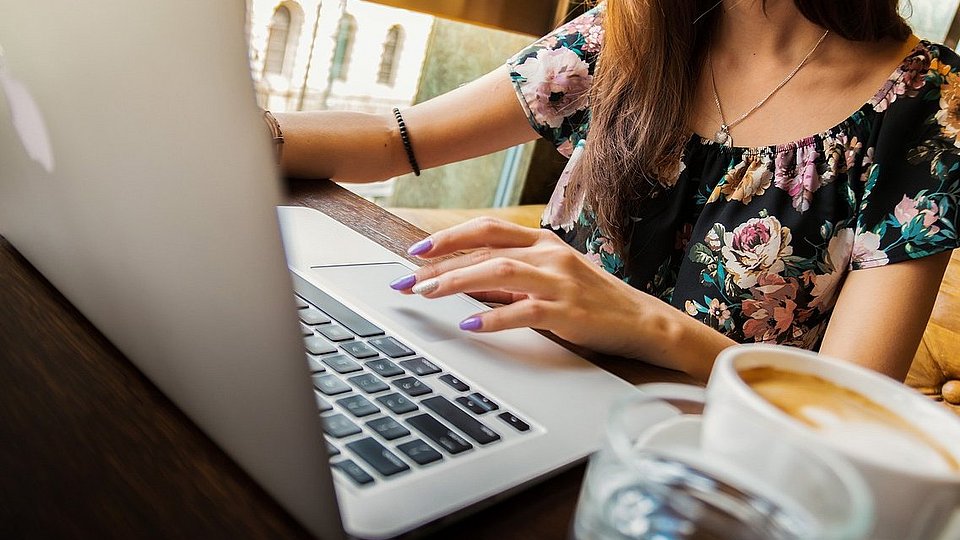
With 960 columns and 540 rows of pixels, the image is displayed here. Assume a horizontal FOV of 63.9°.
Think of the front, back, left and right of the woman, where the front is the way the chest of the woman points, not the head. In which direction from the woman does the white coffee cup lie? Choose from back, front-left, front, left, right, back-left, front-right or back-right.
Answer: front-left

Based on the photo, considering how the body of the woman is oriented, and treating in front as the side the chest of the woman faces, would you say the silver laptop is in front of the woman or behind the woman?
in front

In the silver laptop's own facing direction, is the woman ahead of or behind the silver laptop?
ahead

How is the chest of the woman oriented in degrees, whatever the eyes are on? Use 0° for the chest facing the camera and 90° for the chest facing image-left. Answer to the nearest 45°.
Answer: approximately 45°

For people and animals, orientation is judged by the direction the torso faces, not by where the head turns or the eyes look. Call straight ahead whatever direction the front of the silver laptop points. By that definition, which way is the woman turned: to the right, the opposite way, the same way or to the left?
the opposite way

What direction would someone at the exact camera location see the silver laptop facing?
facing away from the viewer and to the right of the viewer
